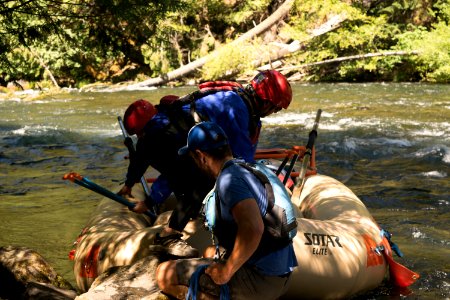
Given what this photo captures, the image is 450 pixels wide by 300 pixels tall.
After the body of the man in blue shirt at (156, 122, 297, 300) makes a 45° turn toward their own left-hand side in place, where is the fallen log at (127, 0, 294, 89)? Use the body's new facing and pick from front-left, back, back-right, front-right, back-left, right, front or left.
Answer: back-right

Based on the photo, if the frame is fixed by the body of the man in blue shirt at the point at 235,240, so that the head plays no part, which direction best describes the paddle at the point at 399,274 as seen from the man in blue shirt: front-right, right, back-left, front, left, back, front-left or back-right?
back-right

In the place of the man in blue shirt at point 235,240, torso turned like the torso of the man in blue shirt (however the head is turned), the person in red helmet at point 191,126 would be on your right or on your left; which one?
on your right

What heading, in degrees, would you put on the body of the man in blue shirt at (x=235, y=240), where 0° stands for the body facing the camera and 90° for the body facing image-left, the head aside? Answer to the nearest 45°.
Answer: approximately 90°

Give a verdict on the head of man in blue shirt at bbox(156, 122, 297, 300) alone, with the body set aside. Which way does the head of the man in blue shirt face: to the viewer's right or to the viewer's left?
to the viewer's left
